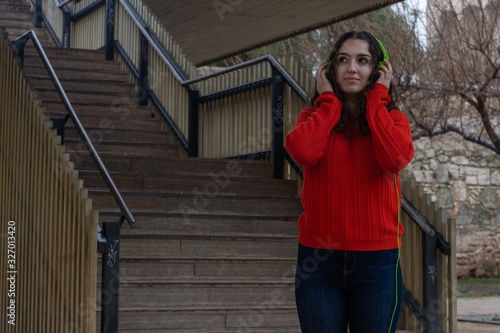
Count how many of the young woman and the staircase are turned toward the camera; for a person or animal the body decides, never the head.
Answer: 2

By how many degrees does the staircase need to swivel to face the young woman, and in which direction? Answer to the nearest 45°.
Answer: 0° — it already faces them

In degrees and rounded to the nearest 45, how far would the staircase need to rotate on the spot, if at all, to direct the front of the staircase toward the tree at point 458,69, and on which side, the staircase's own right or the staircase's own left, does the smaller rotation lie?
approximately 135° to the staircase's own left

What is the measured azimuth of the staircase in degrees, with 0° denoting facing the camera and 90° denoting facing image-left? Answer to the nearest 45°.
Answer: approximately 0°

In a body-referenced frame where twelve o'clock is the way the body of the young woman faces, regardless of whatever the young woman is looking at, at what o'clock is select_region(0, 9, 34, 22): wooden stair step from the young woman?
The wooden stair step is roughly at 5 o'clock from the young woman.

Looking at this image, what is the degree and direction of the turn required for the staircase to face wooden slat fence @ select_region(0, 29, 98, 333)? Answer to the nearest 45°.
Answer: approximately 45° to its right
